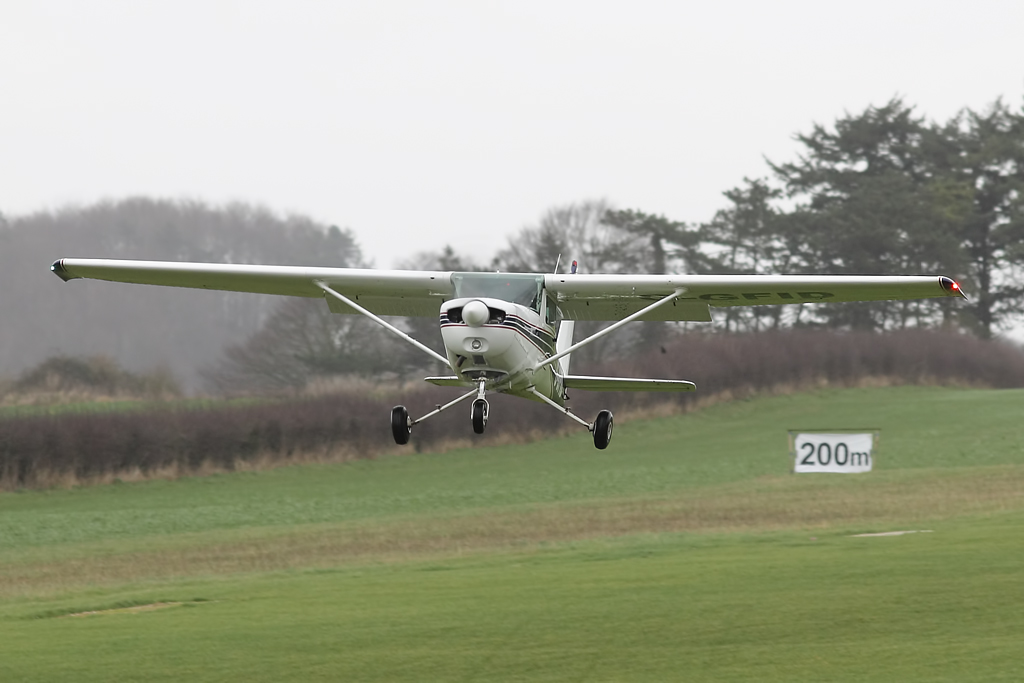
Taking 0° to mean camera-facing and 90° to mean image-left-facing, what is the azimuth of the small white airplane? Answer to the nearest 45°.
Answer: approximately 0°
